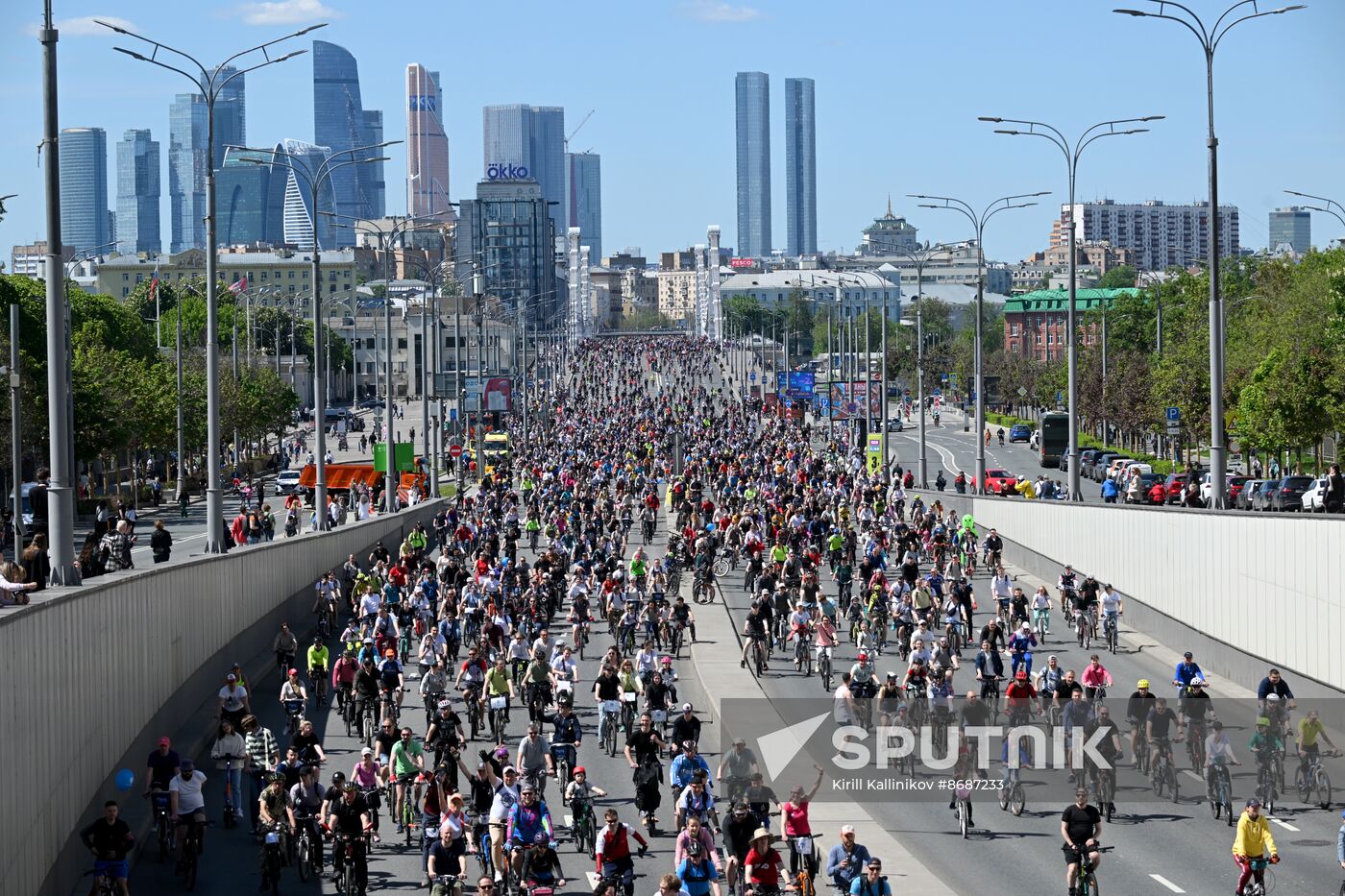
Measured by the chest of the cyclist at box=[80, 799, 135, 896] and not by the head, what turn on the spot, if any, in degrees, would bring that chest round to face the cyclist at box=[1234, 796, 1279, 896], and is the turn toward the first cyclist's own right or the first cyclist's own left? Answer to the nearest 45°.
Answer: approximately 90° to the first cyclist's own left

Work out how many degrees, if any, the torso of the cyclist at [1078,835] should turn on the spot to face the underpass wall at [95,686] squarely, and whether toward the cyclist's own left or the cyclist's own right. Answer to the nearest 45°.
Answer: approximately 90° to the cyclist's own right

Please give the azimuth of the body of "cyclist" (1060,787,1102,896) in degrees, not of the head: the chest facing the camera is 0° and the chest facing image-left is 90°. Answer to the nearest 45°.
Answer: approximately 0°

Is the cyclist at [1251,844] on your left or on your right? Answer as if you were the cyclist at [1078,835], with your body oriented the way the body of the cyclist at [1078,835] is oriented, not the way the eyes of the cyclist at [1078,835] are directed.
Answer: on your left

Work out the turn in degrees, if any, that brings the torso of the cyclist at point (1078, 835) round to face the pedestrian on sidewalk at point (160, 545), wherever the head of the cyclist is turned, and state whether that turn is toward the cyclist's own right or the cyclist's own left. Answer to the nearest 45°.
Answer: approximately 135° to the cyclist's own right

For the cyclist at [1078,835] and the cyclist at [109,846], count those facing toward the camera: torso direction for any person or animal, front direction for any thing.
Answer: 2

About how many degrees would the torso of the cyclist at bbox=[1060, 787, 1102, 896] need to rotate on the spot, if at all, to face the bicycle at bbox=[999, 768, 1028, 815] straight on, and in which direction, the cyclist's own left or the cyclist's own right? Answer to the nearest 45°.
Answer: approximately 180°
